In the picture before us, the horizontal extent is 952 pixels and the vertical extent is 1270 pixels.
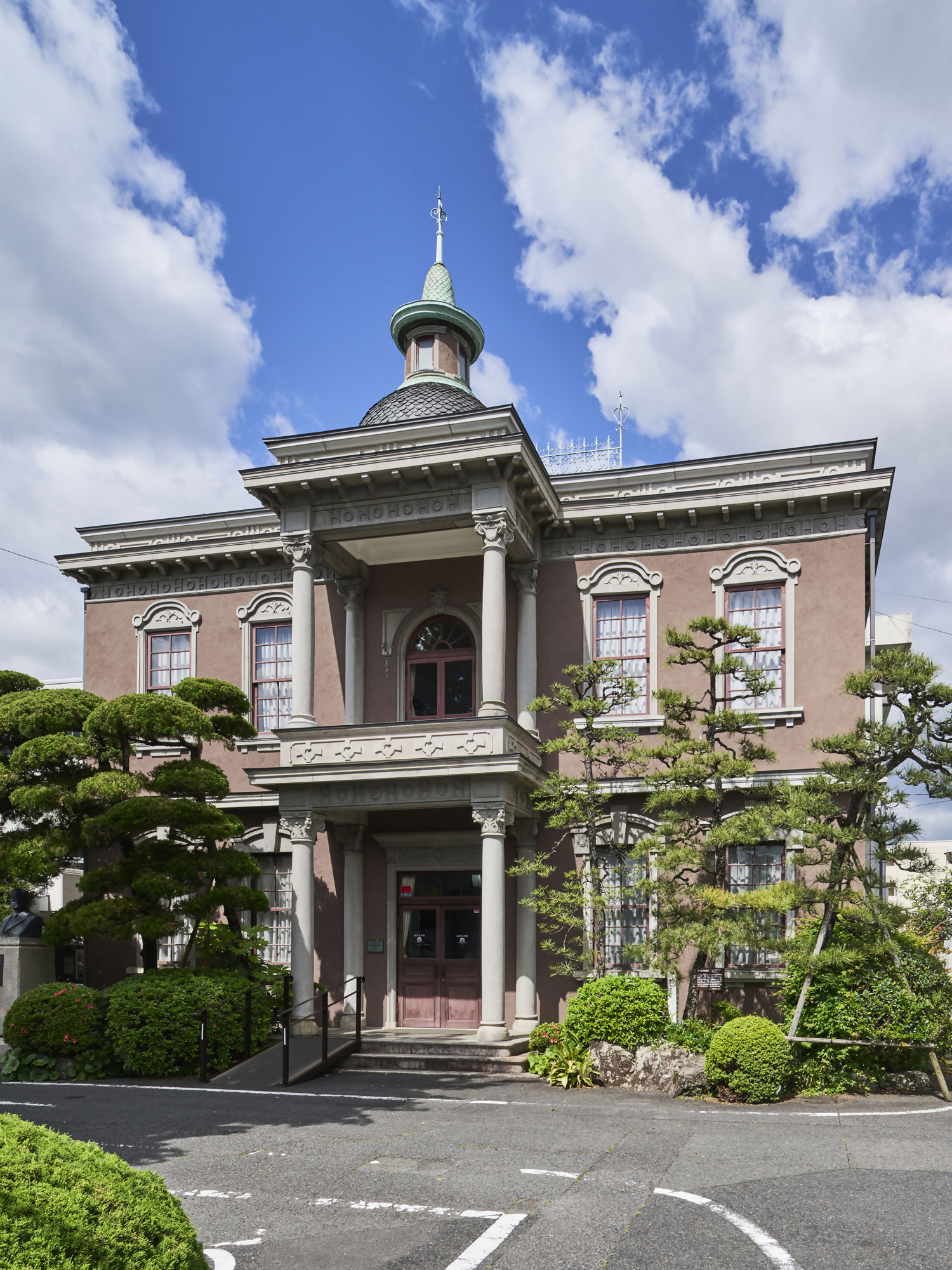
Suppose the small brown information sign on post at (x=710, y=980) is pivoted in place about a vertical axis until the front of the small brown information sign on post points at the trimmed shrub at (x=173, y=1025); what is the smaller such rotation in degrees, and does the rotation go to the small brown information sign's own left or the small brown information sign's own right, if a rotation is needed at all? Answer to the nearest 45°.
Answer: approximately 90° to the small brown information sign's own right

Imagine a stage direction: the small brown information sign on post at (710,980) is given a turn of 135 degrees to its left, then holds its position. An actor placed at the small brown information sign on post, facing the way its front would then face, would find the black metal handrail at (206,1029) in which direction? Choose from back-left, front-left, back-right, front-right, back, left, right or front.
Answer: back-left

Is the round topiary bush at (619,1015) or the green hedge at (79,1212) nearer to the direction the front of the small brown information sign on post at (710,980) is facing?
the green hedge

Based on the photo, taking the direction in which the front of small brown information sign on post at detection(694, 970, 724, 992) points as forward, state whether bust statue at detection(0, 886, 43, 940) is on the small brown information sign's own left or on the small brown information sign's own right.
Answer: on the small brown information sign's own right

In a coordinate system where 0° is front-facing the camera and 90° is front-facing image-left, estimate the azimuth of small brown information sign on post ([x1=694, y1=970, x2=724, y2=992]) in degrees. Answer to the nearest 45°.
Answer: approximately 0°

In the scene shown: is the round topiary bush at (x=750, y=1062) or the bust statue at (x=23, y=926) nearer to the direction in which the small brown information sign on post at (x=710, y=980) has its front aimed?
the round topiary bush

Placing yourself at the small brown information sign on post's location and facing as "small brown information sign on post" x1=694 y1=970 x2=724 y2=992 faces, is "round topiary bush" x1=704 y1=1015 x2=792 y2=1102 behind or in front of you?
in front

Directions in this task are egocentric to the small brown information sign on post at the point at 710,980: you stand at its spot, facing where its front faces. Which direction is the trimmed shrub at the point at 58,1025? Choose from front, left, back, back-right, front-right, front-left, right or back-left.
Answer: right

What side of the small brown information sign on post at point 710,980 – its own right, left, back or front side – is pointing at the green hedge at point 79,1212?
front
